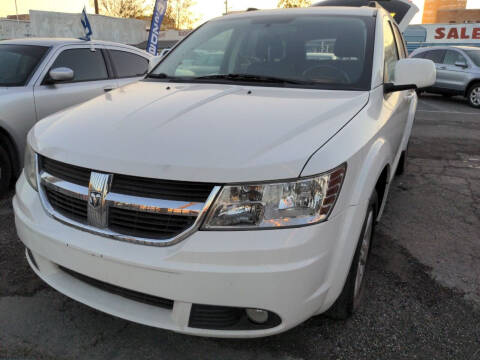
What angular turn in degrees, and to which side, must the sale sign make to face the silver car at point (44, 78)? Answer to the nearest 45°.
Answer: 0° — it already faces it

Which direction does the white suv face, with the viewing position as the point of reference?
facing the viewer and to the left of the viewer

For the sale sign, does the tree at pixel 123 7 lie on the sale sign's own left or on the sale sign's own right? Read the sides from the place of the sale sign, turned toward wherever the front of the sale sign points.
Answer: on the sale sign's own right

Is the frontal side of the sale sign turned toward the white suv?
yes

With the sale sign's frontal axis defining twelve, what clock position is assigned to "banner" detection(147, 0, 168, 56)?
The banner is roughly at 1 o'clock from the sale sign.

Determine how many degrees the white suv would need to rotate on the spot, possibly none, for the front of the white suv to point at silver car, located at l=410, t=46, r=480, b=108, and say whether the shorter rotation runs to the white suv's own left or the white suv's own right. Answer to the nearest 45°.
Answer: approximately 180°

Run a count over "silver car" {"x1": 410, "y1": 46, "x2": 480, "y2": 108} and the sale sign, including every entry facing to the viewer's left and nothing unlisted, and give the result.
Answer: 0

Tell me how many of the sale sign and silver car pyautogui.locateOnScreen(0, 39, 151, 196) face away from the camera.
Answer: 0

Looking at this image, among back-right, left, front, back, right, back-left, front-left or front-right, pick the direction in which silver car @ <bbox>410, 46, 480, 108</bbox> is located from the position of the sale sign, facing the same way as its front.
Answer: front

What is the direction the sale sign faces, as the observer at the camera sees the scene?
facing the viewer

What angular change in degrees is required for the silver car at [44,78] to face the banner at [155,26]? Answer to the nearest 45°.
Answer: approximately 135° to its right
